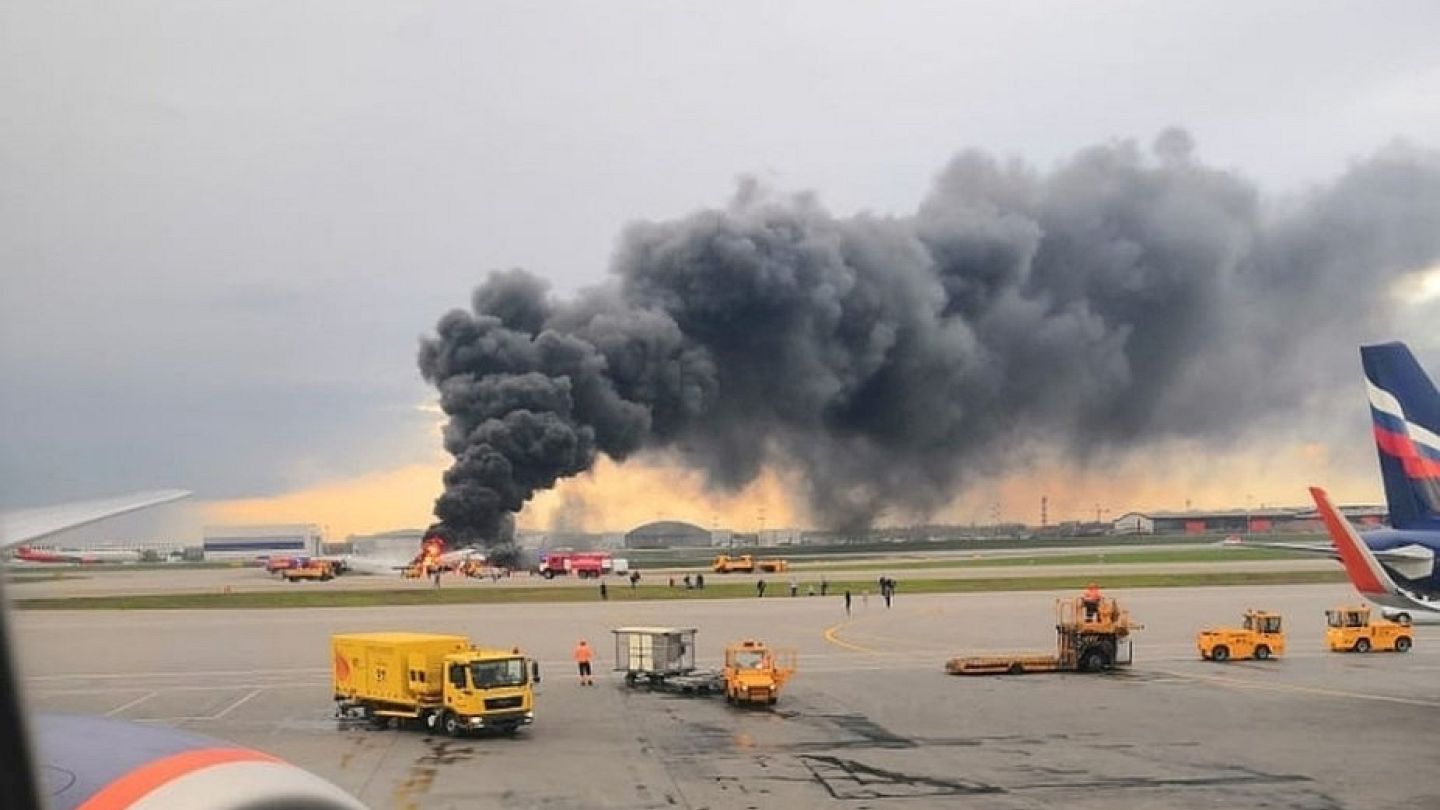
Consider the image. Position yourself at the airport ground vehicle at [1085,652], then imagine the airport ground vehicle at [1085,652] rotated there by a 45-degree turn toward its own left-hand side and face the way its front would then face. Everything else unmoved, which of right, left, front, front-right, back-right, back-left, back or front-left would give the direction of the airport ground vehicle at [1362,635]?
front

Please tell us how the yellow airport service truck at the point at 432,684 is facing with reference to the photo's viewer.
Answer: facing the viewer and to the right of the viewer

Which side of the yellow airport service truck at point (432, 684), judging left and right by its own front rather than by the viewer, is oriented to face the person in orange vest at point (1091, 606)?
left

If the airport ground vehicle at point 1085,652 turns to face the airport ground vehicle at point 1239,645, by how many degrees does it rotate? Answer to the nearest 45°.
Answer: approximately 45° to its left

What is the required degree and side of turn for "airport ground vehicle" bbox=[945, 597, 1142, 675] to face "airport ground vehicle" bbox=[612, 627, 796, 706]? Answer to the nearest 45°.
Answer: approximately 135° to its right

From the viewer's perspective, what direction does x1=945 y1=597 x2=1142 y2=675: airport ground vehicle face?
to the viewer's right

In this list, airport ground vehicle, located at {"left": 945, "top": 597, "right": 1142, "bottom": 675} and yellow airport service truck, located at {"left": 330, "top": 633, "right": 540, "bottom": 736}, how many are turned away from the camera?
0
